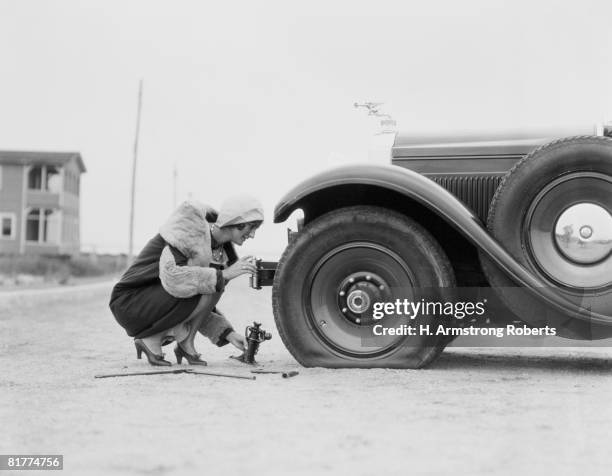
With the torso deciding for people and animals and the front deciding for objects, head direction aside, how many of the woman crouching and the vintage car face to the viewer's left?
1

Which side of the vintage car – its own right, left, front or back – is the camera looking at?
left

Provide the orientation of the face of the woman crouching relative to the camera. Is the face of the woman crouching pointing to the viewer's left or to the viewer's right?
to the viewer's right

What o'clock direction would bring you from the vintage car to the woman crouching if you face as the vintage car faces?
The woman crouching is roughly at 12 o'clock from the vintage car.

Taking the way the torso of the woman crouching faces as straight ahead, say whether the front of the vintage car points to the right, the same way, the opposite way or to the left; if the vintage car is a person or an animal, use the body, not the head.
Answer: the opposite way

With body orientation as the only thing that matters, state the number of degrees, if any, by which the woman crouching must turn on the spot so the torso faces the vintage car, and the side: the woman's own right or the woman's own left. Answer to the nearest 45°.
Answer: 0° — they already face it

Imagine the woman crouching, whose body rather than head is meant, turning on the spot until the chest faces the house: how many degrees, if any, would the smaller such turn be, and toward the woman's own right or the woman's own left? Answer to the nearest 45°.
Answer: approximately 90° to the woman's own left

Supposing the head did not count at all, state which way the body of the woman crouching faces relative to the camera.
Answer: to the viewer's right

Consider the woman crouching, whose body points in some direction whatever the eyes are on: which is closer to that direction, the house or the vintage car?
the vintage car
